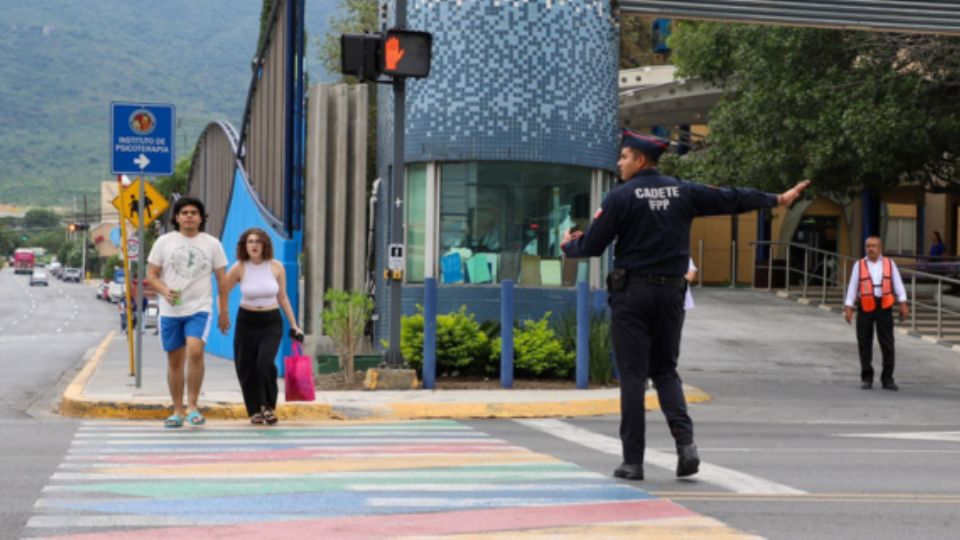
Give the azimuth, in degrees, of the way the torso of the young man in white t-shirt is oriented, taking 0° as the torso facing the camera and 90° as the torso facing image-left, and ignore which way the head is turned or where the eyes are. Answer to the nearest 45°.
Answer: approximately 0°

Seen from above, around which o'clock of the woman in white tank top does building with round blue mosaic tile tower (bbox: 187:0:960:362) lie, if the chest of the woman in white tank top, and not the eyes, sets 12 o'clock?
The building with round blue mosaic tile tower is roughly at 6 o'clock from the woman in white tank top.

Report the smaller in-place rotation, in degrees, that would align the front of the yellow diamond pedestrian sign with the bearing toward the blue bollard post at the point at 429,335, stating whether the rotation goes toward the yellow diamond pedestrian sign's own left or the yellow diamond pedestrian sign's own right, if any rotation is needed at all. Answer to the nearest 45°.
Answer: approximately 45° to the yellow diamond pedestrian sign's own left

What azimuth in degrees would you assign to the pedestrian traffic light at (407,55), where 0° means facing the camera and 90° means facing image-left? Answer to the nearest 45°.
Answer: approximately 0°
